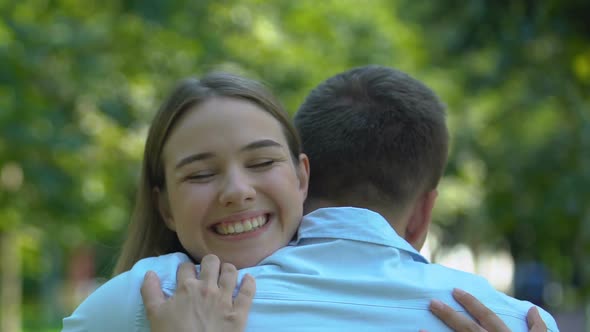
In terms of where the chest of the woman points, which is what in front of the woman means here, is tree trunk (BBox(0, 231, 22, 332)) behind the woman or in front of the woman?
behind

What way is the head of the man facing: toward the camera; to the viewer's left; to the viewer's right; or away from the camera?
away from the camera

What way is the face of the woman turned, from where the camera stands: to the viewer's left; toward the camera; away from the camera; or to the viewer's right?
toward the camera

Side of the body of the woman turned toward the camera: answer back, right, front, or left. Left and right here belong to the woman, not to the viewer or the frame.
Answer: front
